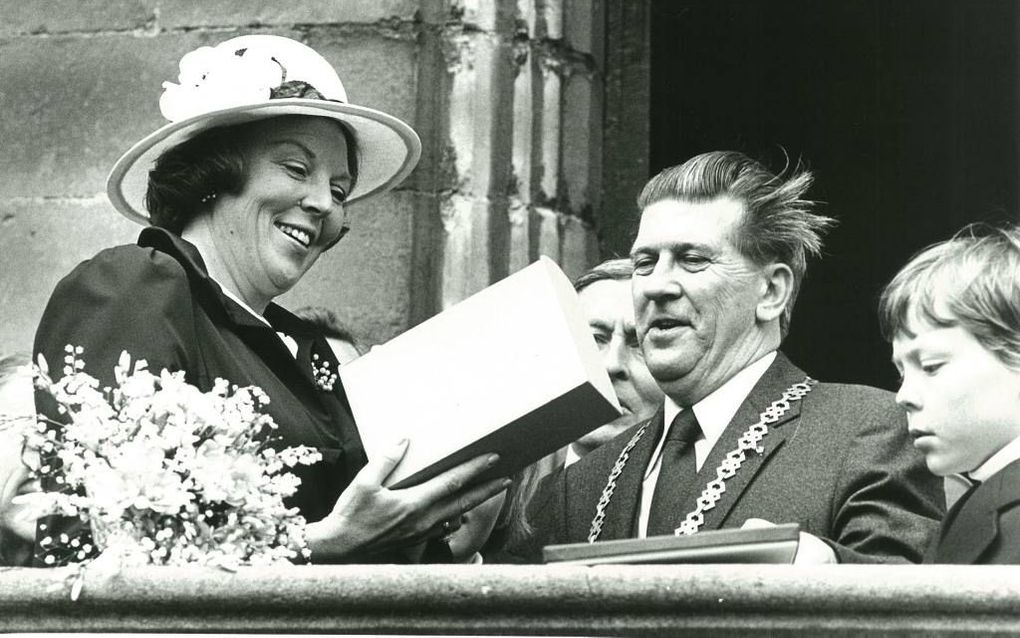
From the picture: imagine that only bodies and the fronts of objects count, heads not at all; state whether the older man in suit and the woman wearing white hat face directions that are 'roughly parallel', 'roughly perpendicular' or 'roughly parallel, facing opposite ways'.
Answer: roughly perpendicular

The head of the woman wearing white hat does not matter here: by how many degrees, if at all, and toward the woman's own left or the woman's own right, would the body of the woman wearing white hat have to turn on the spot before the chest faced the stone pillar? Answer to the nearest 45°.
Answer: approximately 90° to the woman's own left

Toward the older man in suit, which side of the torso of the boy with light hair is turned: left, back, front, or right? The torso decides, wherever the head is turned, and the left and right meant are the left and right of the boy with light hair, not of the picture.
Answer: front

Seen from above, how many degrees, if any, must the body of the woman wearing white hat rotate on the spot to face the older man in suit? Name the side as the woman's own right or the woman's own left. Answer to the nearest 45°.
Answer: approximately 45° to the woman's own left

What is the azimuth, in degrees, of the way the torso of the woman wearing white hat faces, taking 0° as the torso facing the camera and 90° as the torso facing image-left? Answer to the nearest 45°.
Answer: approximately 315°

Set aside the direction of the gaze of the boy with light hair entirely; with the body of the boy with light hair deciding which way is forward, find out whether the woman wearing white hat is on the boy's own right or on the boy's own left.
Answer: on the boy's own right

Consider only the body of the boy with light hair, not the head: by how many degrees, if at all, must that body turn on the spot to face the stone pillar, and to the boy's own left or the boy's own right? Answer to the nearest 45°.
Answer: approximately 90° to the boy's own right

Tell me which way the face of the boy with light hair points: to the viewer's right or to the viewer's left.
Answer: to the viewer's left

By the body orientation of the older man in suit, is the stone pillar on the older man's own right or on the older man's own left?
on the older man's own right

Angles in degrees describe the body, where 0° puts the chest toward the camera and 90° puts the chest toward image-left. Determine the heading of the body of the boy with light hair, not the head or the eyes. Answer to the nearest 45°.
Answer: approximately 45°
